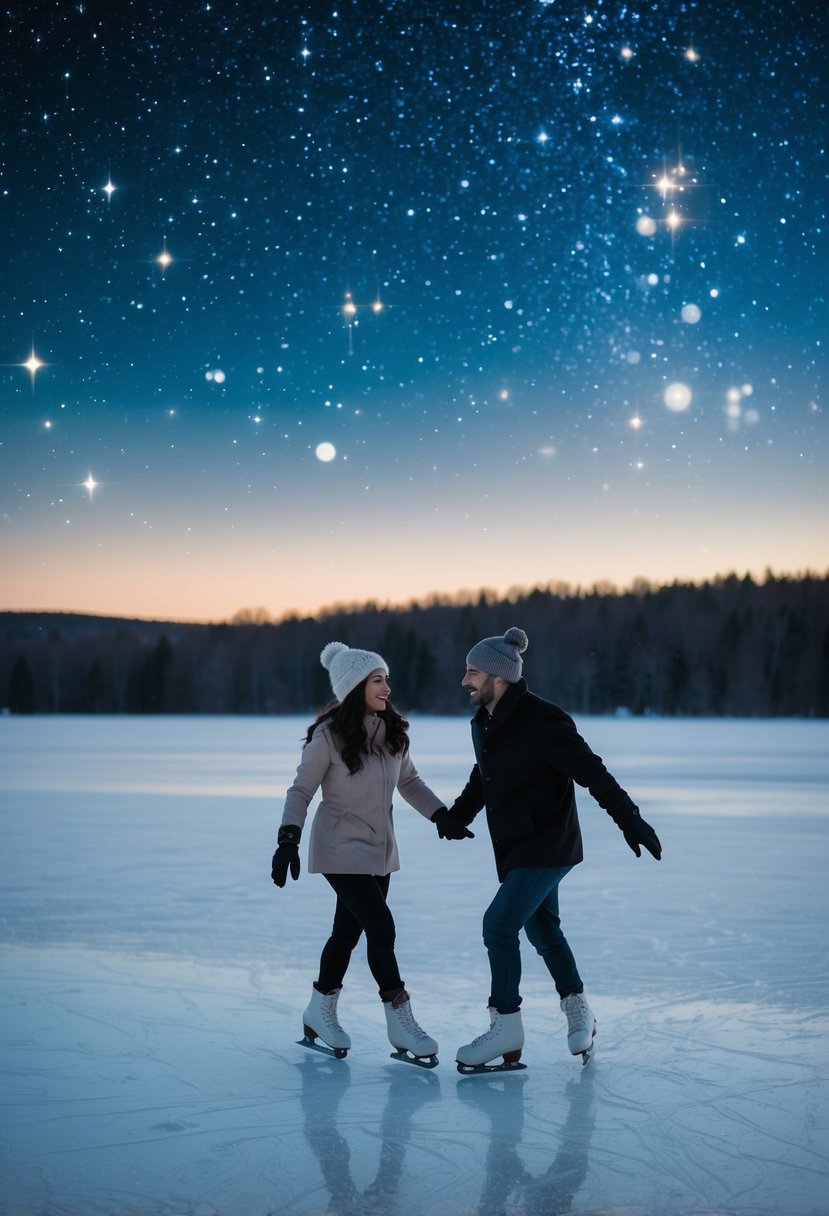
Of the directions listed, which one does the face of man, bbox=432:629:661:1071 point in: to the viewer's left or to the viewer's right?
to the viewer's left

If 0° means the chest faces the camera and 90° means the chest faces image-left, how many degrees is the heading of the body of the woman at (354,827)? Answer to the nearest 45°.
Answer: approximately 315°
